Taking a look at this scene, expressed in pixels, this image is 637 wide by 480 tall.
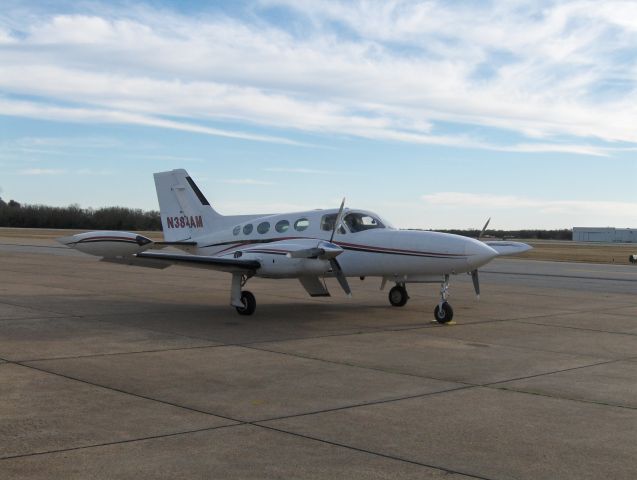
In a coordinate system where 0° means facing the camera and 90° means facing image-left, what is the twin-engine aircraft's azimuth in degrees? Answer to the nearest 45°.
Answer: approximately 315°
